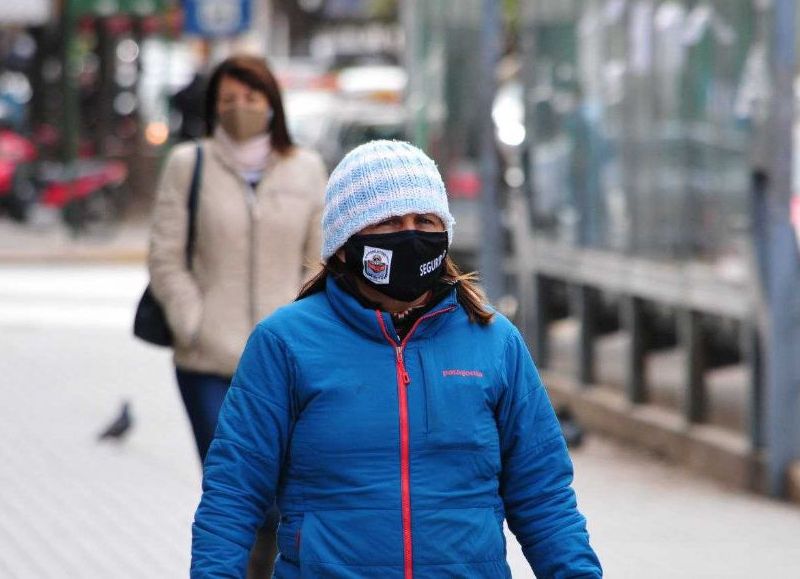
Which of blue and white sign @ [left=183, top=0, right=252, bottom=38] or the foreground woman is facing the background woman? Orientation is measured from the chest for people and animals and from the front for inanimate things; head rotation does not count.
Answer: the blue and white sign

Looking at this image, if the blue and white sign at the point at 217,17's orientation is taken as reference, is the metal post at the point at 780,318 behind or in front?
in front

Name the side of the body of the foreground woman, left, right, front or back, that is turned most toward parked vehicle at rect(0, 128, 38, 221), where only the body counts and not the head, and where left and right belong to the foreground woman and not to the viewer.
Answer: back

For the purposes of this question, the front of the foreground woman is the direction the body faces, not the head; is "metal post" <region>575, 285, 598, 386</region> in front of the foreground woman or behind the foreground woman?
behind

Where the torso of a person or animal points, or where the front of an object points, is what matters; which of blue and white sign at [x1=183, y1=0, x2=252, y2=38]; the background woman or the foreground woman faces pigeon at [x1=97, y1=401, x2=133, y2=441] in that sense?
the blue and white sign

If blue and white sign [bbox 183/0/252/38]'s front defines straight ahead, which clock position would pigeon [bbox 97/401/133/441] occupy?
The pigeon is roughly at 12 o'clock from the blue and white sign.

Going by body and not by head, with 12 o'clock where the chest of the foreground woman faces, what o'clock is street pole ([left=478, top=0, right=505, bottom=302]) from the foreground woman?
The street pole is roughly at 6 o'clock from the foreground woman.
